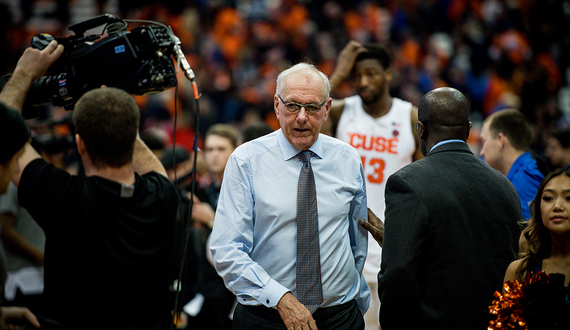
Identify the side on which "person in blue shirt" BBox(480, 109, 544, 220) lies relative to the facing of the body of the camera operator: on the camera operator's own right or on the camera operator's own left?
on the camera operator's own right

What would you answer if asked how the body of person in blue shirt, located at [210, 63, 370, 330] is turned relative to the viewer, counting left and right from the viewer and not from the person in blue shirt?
facing the viewer

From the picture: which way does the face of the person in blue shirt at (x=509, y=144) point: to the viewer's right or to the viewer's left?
to the viewer's left

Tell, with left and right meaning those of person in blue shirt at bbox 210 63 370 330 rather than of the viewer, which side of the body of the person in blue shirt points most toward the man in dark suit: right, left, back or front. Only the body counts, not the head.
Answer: left

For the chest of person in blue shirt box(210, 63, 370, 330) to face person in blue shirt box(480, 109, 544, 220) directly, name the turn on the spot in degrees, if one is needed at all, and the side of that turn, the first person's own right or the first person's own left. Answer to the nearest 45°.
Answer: approximately 135° to the first person's own left

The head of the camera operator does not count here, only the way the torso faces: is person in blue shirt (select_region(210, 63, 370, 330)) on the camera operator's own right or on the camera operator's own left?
on the camera operator's own right

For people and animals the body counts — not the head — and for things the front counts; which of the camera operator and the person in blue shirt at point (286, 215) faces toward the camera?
the person in blue shirt

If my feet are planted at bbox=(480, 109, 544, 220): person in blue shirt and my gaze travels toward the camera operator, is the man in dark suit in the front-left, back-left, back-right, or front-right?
front-left

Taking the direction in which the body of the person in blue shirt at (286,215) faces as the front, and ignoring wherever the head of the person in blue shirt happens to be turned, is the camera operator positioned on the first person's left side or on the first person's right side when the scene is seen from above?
on the first person's right side

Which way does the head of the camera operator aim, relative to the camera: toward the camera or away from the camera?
away from the camera

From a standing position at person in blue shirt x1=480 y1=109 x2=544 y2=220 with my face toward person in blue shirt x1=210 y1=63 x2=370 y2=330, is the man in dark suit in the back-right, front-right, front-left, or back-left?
front-left

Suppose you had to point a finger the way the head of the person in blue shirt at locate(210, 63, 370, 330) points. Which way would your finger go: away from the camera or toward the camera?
toward the camera

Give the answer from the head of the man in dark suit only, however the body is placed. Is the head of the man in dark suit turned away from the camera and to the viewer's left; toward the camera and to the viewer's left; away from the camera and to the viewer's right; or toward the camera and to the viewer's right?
away from the camera and to the viewer's left

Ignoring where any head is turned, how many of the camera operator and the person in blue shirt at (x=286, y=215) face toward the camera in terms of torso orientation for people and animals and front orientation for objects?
1
